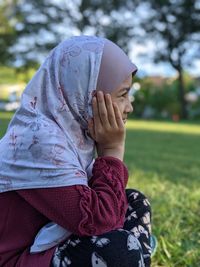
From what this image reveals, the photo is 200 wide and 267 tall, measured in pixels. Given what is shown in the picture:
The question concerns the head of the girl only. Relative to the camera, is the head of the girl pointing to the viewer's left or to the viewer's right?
to the viewer's right

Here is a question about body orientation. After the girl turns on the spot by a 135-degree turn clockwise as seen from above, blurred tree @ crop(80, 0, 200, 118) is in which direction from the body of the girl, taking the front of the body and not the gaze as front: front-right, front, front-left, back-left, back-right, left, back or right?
back-right

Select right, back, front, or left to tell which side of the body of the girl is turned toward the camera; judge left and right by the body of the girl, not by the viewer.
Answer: right

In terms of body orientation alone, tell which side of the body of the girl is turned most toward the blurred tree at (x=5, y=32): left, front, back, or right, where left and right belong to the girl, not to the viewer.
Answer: left
